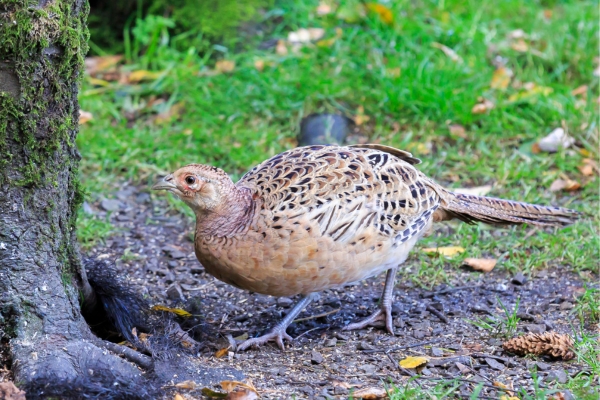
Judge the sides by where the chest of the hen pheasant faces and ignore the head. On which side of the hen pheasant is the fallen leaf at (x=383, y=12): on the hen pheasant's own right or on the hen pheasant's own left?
on the hen pheasant's own right

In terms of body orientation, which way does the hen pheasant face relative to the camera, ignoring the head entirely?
to the viewer's left

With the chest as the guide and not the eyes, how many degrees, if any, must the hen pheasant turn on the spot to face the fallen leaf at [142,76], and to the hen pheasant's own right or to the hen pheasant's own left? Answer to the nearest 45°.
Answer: approximately 45° to the hen pheasant's own right

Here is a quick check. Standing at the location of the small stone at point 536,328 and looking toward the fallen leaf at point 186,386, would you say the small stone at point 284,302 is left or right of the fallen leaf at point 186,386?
right

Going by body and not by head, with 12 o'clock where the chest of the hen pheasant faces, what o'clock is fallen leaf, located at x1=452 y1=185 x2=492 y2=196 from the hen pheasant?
The fallen leaf is roughly at 4 o'clock from the hen pheasant.

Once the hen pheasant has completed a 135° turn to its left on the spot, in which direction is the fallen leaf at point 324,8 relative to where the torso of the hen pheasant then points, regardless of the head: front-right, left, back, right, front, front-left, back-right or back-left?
back-left

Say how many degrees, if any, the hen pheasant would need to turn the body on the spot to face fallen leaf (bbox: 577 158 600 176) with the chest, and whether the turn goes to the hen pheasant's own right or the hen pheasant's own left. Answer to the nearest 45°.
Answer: approximately 135° to the hen pheasant's own right
